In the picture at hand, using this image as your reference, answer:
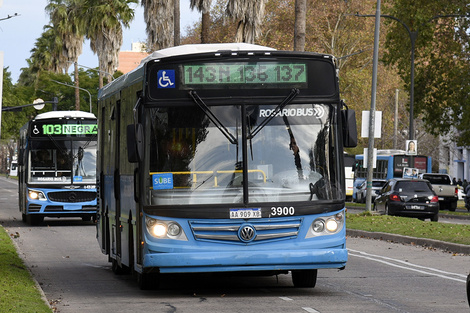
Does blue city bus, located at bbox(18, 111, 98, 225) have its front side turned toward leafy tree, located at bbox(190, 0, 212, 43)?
no

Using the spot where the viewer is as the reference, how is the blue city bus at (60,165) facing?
facing the viewer

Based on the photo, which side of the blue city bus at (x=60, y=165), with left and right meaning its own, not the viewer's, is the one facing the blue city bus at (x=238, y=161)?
front

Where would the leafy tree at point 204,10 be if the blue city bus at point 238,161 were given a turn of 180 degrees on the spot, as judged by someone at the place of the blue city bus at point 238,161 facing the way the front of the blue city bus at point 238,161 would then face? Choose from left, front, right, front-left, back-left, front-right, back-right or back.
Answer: front

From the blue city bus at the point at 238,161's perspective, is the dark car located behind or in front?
behind

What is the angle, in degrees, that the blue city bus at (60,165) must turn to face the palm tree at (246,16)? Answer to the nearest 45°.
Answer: approximately 135° to its left

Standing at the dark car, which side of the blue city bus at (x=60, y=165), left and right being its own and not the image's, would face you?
left

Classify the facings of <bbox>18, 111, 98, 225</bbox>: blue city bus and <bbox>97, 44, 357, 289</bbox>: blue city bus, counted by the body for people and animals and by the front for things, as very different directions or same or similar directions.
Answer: same or similar directions

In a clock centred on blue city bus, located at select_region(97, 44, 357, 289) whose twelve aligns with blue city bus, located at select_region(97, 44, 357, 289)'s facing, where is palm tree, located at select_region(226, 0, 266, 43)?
The palm tree is roughly at 6 o'clock from the blue city bus.

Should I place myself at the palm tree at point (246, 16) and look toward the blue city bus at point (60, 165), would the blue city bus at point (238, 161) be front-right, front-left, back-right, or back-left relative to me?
front-left

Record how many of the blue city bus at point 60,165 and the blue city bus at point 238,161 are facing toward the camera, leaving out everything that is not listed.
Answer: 2

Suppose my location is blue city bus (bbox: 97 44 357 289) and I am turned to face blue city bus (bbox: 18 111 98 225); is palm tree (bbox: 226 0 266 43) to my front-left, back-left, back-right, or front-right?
front-right

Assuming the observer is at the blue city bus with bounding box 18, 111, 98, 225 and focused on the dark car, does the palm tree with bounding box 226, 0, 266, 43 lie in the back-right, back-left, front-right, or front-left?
front-left

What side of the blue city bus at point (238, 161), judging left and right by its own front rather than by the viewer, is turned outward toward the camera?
front

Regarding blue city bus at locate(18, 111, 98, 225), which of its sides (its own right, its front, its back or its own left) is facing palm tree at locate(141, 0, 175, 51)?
back

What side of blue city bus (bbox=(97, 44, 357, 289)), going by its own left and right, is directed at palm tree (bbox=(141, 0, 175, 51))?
back
